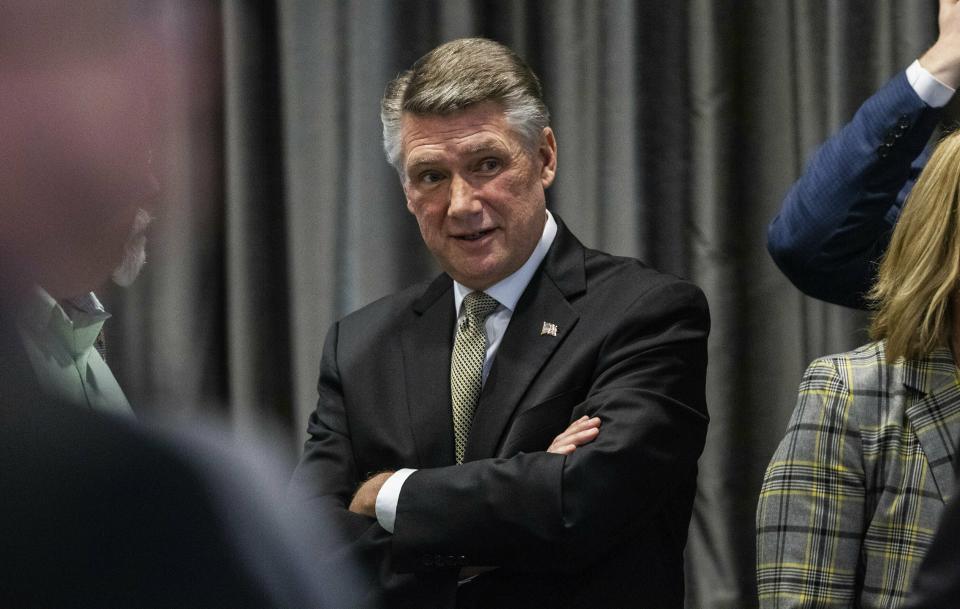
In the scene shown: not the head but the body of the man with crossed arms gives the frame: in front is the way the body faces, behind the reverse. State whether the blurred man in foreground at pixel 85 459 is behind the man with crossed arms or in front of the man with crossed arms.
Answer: in front

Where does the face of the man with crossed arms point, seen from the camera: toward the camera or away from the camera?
toward the camera

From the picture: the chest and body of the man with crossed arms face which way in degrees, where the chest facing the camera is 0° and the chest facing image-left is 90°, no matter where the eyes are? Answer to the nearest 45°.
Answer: approximately 45°
